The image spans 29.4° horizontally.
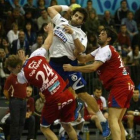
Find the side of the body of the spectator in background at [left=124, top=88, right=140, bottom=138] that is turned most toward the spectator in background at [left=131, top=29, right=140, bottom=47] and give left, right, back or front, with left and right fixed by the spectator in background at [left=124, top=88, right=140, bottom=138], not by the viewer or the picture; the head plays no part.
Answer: back

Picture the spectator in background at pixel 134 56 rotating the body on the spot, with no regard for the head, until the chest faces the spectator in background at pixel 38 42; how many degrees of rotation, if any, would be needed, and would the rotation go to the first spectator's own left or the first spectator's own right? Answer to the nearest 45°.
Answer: approximately 45° to the first spectator's own right

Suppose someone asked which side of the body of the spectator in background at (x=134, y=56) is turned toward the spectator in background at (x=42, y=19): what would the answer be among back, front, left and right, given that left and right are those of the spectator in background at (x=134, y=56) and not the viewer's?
right

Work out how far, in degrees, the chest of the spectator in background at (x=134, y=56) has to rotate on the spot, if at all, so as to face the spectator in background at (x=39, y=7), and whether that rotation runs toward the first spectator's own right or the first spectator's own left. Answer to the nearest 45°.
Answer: approximately 90° to the first spectator's own right
